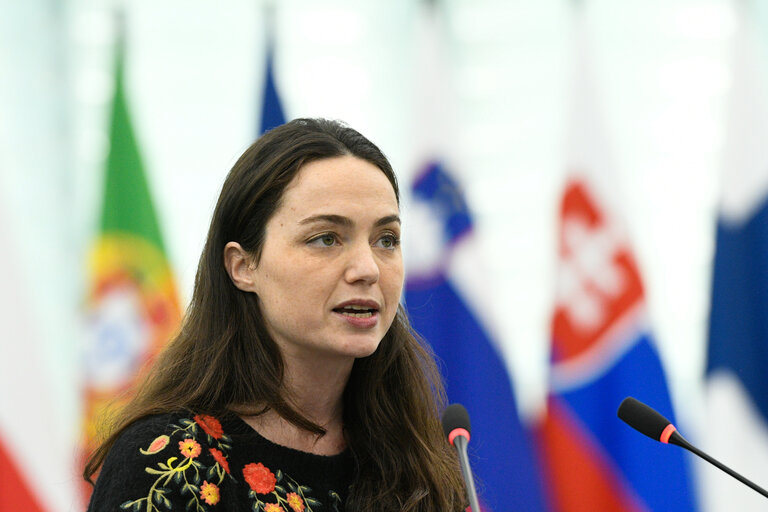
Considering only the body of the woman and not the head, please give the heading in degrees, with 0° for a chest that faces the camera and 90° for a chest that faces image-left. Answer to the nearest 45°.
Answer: approximately 315°

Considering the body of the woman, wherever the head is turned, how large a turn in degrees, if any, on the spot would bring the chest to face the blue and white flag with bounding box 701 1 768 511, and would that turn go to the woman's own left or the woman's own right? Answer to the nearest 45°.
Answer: approximately 90° to the woman's own left

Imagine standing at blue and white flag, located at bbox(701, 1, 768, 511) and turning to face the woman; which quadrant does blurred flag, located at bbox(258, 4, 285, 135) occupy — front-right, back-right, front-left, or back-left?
front-right

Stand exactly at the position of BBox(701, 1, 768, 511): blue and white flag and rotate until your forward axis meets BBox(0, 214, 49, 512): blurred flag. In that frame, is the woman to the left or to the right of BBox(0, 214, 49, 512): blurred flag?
left

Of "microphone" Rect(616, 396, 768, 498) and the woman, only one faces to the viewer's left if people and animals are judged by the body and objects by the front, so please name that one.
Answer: the microphone

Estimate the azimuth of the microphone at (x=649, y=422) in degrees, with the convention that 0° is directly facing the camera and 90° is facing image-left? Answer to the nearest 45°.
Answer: approximately 90°

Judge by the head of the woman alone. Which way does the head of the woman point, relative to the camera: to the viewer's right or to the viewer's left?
to the viewer's right

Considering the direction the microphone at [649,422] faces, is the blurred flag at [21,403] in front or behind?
in front

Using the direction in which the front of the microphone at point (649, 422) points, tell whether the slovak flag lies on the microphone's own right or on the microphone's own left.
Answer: on the microphone's own right

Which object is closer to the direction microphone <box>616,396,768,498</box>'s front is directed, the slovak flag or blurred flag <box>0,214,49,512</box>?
the blurred flag

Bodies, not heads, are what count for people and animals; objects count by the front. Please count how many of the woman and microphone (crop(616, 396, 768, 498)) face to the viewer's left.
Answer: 1

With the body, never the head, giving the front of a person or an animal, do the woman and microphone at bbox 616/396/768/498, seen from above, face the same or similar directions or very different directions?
very different directions
